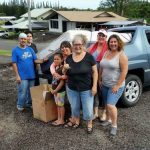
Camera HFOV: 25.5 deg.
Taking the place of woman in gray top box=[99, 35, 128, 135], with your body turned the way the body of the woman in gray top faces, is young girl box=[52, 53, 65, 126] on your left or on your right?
on your right

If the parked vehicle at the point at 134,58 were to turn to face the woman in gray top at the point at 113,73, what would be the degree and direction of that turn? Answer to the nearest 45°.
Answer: approximately 135° to its right

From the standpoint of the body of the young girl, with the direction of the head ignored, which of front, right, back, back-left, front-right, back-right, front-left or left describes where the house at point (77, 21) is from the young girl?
back-right

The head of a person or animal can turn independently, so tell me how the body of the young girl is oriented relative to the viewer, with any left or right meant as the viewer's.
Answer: facing the viewer and to the left of the viewer

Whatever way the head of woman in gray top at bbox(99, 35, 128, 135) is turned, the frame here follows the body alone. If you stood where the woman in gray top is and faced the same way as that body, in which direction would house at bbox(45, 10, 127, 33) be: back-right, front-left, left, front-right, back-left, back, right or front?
back-right

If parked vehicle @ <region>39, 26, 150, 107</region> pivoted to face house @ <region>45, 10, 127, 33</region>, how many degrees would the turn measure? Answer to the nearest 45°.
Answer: approximately 45° to its left

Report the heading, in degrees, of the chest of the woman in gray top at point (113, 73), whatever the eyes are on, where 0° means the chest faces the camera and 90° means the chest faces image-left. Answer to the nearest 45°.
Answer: approximately 45°

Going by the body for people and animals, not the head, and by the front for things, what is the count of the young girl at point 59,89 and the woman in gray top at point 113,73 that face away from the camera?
0

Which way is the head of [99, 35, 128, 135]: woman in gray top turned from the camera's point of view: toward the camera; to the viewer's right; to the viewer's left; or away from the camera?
toward the camera
